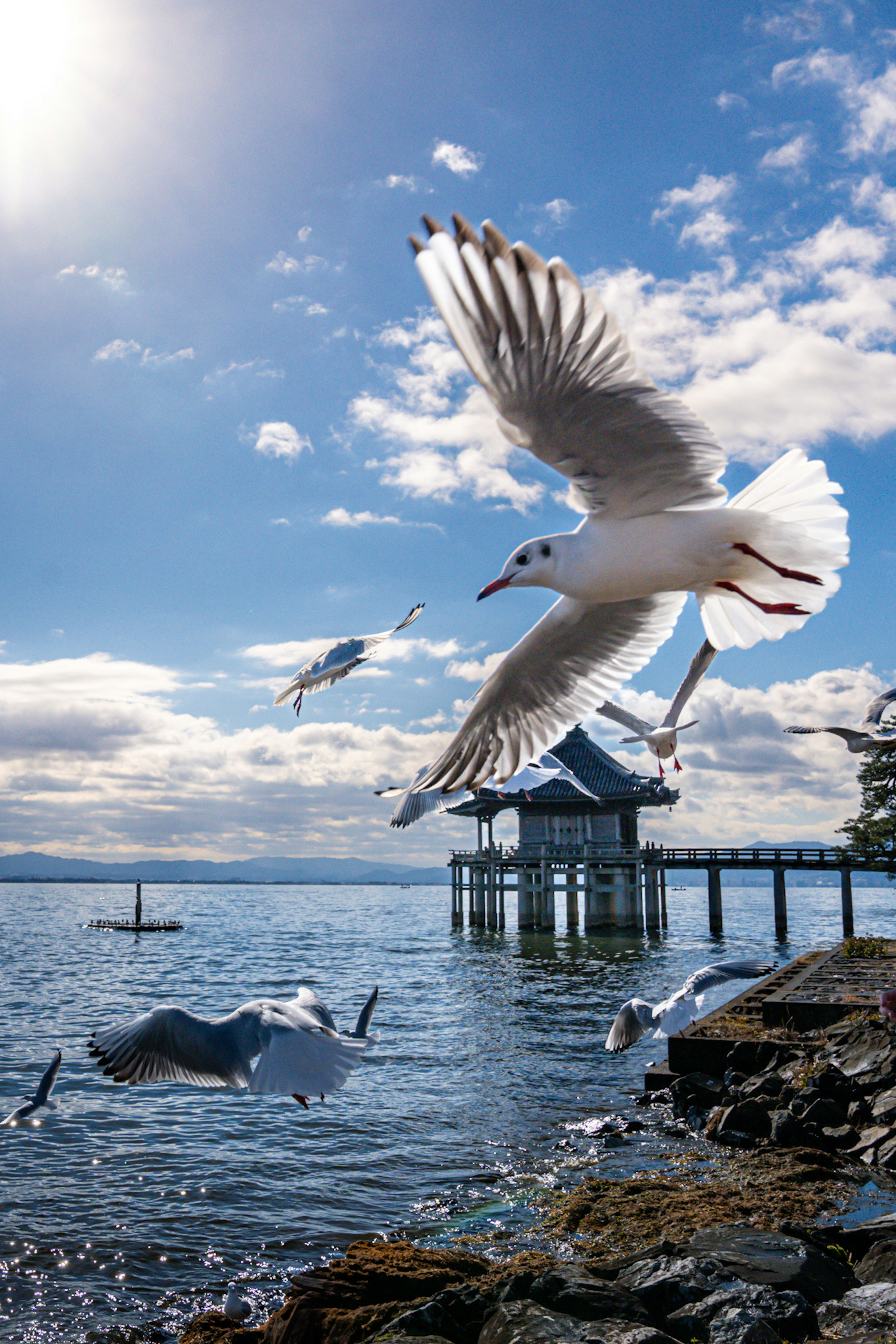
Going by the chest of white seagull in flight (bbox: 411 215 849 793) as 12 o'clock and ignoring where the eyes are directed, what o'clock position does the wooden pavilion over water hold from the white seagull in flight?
The wooden pavilion over water is roughly at 3 o'clock from the white seagull in flight.

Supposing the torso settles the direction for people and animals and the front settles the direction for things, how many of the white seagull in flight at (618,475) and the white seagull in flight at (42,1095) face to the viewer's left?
2

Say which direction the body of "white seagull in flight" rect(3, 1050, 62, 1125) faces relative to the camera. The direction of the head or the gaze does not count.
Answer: to the viewer's left

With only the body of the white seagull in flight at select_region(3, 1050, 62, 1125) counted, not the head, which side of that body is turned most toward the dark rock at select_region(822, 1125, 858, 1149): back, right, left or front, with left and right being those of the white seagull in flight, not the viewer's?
back

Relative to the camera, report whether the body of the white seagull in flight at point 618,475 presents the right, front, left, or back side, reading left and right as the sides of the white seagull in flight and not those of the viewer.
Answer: left

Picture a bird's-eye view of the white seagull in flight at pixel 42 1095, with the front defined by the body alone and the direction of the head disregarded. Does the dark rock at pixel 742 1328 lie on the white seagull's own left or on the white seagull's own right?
on the white seagull's own left
